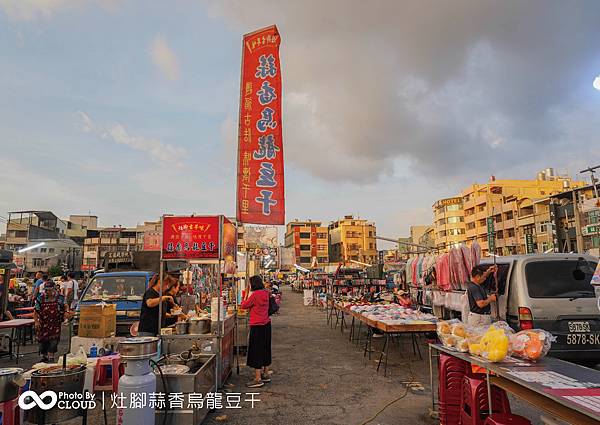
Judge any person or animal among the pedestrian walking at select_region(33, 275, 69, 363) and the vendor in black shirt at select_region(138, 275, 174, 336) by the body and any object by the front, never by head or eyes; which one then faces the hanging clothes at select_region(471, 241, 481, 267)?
the vendor in black shirt

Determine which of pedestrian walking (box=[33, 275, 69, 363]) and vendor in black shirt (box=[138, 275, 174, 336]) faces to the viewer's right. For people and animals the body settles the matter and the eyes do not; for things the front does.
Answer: the vendor in black shirt

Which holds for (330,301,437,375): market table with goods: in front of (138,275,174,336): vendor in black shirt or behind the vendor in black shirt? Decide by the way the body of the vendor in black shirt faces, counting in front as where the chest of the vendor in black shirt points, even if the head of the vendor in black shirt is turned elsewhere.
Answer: in front

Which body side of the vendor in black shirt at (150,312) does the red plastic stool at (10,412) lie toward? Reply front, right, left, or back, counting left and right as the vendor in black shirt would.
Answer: right

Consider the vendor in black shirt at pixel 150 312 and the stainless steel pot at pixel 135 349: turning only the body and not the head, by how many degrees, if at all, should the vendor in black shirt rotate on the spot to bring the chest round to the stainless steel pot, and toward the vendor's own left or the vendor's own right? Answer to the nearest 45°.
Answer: approximately 90° to the vendor's own right

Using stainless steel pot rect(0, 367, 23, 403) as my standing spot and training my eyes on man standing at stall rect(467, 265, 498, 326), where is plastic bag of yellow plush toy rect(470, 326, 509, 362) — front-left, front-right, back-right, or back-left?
front-right

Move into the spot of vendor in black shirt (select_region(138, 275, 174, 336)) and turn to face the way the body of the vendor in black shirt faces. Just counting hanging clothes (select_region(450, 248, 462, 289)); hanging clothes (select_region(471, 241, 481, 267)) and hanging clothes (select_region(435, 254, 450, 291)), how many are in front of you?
3

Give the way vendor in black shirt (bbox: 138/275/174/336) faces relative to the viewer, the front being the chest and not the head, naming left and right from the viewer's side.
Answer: facing to the right of the viewer

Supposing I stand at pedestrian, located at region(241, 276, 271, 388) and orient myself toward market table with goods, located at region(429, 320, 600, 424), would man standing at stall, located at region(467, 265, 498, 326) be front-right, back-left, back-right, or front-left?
front-left

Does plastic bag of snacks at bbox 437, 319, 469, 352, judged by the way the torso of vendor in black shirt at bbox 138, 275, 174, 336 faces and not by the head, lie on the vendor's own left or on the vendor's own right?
on the vendor's own right
